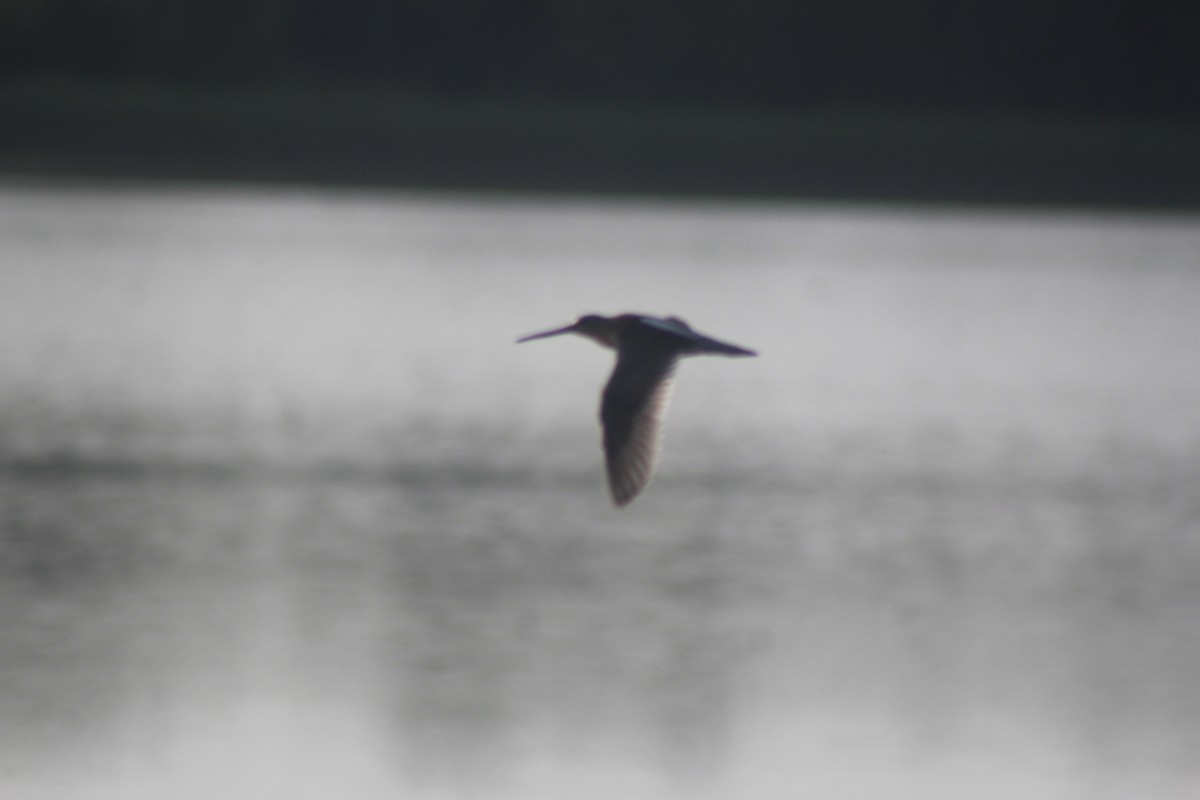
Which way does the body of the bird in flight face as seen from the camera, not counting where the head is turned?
to the viewer's left
